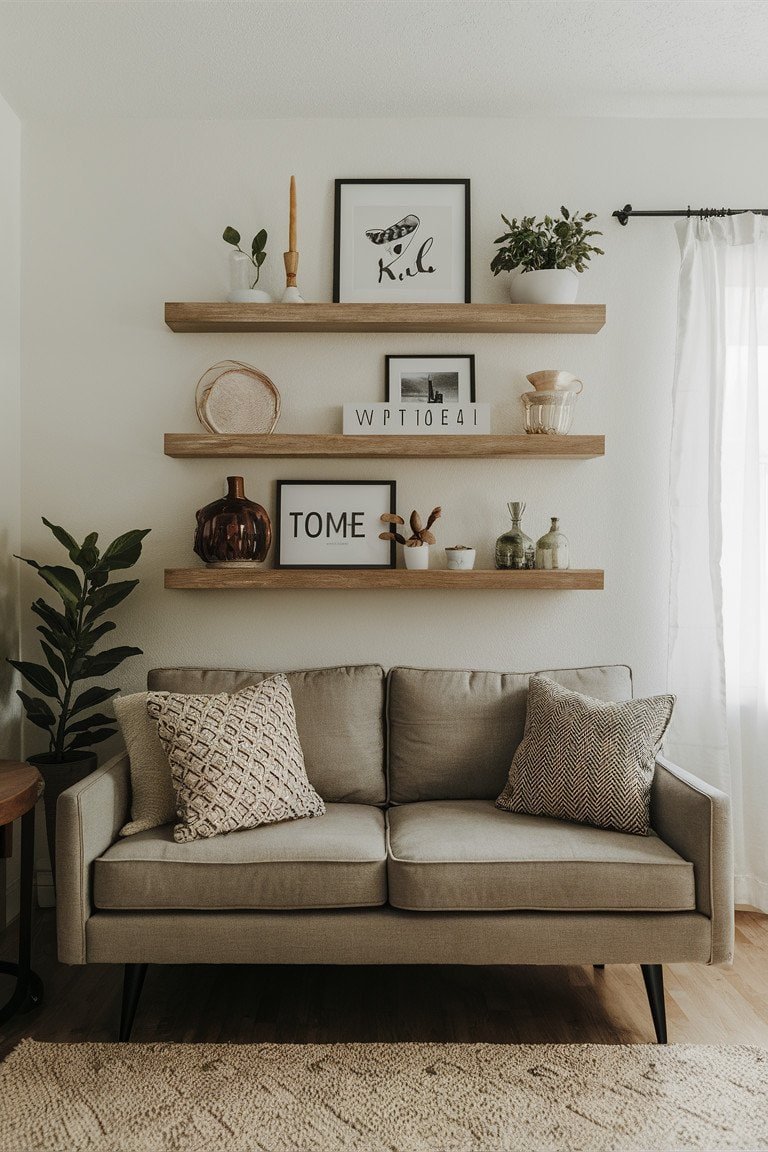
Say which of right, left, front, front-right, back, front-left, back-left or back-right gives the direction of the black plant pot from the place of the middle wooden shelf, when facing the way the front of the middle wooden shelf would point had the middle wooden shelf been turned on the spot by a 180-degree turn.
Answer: left
